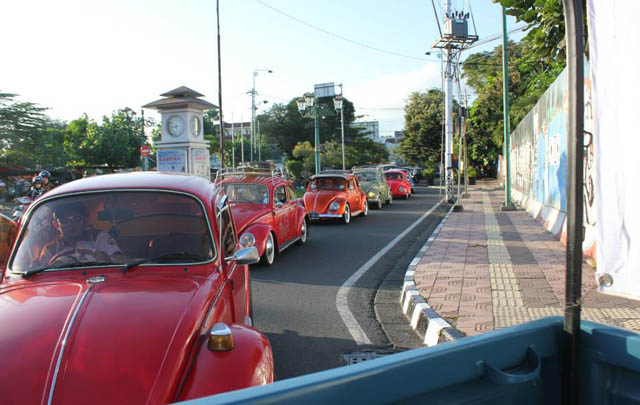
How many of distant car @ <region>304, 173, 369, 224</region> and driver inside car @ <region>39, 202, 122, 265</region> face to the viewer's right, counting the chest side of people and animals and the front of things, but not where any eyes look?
0

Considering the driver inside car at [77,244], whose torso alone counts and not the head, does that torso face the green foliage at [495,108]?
no

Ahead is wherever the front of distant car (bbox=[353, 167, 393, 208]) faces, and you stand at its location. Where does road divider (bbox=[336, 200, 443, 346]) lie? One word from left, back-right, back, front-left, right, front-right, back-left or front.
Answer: front-left

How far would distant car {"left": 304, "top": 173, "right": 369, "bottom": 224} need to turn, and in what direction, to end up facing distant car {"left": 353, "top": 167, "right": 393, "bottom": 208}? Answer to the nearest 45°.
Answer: approximately 135° to its right

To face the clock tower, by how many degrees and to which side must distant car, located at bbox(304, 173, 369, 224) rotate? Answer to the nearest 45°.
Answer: approximately 90° to its right

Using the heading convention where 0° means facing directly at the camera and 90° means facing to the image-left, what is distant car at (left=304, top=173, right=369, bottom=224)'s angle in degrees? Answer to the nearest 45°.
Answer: approximately 45°

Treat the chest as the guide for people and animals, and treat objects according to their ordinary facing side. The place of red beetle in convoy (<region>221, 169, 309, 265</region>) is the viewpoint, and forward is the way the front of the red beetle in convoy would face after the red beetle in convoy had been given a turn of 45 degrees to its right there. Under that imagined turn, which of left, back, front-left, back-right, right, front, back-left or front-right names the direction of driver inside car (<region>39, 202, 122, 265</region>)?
left

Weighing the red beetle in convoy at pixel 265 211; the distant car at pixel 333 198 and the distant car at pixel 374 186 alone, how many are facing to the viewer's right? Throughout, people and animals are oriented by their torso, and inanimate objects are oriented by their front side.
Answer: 0

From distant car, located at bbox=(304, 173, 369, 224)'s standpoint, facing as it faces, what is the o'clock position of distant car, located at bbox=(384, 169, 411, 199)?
distant car, located at bbox=(384, 169, 411, 199) is roughly at 5 o'clock from distant car, located at bbox=(304, 173, 369, 224).

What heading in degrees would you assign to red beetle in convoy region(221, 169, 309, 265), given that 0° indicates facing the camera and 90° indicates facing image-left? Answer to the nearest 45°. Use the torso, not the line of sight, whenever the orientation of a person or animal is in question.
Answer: approximately 45°

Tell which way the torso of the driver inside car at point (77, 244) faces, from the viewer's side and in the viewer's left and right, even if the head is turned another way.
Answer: facing the viewer

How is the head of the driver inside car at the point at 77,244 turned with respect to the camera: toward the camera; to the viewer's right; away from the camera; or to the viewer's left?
toward the camera

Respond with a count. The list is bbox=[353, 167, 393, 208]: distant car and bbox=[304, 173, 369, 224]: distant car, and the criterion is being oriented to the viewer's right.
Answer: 0

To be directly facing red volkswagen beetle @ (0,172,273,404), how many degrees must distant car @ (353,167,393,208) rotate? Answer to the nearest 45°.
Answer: approximately 45° to its left
